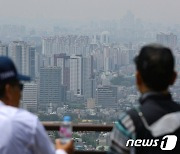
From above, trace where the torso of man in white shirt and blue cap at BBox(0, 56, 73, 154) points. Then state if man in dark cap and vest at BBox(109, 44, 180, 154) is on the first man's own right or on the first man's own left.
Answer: on the first man's own right

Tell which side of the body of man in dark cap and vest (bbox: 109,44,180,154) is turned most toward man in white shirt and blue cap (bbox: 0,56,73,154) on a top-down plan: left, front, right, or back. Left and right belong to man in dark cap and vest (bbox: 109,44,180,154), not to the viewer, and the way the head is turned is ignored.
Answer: left

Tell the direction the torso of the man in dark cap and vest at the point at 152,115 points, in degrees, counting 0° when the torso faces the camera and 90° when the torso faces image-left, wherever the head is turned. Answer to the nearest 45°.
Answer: approximately 180°

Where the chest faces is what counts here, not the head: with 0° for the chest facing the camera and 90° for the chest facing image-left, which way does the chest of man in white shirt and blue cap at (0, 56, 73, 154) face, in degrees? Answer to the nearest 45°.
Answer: approximately 225°
